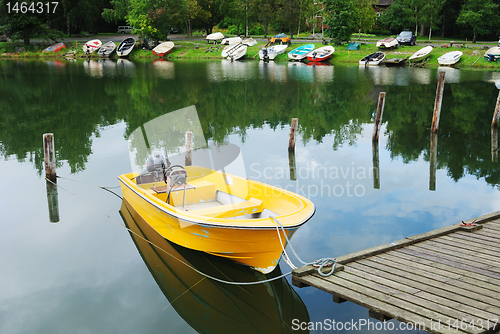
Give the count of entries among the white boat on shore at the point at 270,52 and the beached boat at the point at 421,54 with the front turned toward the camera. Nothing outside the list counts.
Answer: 0

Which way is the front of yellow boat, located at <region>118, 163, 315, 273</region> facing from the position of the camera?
facing the viewer and to the right of the viewer

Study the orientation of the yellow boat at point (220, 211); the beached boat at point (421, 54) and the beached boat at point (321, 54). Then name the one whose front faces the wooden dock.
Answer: the yellow boat

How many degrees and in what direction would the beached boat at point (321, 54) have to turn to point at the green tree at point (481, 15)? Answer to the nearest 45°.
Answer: approximately 45° to its right

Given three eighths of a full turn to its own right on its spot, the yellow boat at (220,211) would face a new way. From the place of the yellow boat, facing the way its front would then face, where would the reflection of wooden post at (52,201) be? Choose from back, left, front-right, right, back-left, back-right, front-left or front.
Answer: front-right

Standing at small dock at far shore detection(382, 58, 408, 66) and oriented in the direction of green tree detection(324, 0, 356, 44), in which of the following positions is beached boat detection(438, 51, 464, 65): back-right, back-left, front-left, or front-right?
back-right

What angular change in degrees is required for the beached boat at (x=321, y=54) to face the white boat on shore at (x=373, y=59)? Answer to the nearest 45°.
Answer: approximately 90° to its right

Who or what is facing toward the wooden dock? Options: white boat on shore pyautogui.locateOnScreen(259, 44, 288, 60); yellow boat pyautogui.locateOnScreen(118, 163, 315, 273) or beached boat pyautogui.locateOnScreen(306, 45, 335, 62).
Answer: the yellow boat

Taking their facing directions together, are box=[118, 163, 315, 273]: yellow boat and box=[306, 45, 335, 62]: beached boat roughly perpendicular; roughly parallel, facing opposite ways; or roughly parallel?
roughly perpendicular
